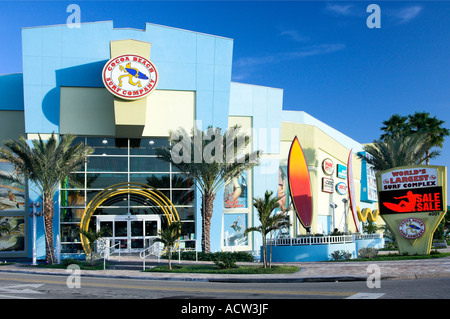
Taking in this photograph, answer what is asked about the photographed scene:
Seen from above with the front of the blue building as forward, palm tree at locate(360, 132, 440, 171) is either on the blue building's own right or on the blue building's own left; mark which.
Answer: on the blue building's own left

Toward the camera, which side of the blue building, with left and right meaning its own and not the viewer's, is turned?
front

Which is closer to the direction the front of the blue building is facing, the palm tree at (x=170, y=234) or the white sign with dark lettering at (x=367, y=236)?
the palm tree

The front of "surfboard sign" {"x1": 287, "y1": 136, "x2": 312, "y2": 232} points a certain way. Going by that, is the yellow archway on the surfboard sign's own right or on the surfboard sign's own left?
on the surfboard sign's own right

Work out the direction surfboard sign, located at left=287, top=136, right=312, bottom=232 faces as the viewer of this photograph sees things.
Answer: facing the viewer

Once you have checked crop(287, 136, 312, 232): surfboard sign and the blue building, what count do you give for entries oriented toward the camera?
2

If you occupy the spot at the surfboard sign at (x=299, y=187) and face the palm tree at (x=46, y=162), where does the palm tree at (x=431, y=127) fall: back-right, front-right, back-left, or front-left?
back-right

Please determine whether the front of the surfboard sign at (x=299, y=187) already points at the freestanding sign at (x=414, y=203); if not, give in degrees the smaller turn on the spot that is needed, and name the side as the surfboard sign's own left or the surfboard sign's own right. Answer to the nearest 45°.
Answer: approximately 45° to the surfboard sign's own left

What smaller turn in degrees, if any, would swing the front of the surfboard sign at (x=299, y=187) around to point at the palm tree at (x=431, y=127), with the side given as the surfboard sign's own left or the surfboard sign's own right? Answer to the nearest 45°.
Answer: approximately 135° to the surfboard sign's own left

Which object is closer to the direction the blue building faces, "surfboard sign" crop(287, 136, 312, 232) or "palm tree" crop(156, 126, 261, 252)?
the palm tree

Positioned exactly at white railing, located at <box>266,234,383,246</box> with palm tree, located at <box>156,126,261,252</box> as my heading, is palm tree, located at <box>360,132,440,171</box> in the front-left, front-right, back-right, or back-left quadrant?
back-right

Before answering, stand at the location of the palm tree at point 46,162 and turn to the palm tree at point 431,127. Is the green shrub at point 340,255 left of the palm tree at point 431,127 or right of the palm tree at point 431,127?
right
